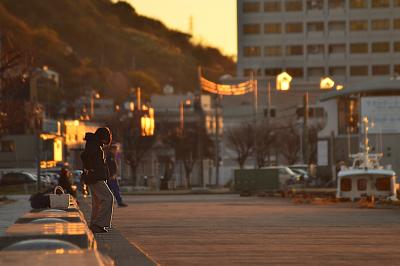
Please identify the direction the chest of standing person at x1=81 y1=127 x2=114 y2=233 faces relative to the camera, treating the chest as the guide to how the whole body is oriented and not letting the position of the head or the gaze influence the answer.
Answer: to the viewer's right

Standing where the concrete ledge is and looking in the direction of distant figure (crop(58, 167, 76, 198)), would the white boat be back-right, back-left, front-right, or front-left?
front-right

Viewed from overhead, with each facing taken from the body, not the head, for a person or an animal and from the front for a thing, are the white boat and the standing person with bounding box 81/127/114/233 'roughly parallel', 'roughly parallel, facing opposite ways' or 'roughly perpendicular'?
roughly perpendicular

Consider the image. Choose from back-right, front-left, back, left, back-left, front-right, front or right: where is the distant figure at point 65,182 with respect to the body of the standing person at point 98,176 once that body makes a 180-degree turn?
right
